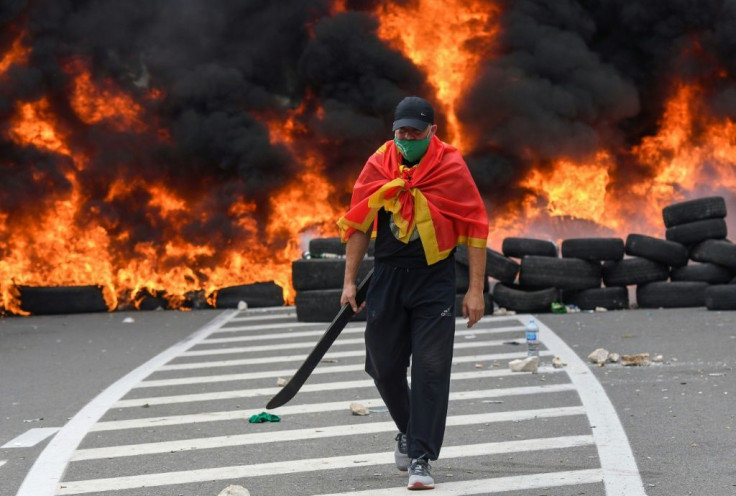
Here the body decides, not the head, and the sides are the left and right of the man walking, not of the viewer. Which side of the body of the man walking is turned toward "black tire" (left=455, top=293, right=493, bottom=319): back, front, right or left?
back

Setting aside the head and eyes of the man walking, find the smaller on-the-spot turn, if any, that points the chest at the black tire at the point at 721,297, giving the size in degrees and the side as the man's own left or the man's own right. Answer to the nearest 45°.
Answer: approximately 135° to the man's own left

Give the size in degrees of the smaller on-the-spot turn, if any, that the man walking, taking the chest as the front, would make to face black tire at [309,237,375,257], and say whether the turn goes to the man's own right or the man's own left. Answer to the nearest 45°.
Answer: approximately 180°

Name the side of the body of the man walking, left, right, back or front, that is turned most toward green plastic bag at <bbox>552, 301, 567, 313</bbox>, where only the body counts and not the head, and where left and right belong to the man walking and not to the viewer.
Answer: back

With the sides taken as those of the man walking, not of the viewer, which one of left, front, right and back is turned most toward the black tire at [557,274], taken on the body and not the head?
back

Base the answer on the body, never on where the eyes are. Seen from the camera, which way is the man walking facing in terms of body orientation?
toward the camera

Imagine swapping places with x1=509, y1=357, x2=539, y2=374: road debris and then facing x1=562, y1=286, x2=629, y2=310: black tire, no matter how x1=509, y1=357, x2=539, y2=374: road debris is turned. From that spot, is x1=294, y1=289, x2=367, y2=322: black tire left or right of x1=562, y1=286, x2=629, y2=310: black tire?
left

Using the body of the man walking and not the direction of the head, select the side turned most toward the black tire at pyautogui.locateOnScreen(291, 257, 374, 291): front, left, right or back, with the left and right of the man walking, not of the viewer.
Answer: back

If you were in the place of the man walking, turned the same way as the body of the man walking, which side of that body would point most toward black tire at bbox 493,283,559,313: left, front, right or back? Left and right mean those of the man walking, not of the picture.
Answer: back

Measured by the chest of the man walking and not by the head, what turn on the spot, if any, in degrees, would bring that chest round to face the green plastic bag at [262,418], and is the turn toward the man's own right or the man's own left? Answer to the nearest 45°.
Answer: approximately 135° to the man's own right

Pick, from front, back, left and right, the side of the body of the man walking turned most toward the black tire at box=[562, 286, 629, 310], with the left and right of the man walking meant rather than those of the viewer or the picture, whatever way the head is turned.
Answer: back

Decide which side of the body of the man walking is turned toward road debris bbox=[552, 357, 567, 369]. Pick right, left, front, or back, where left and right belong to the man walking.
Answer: back

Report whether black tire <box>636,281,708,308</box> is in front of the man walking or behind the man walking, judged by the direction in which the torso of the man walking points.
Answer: behind
